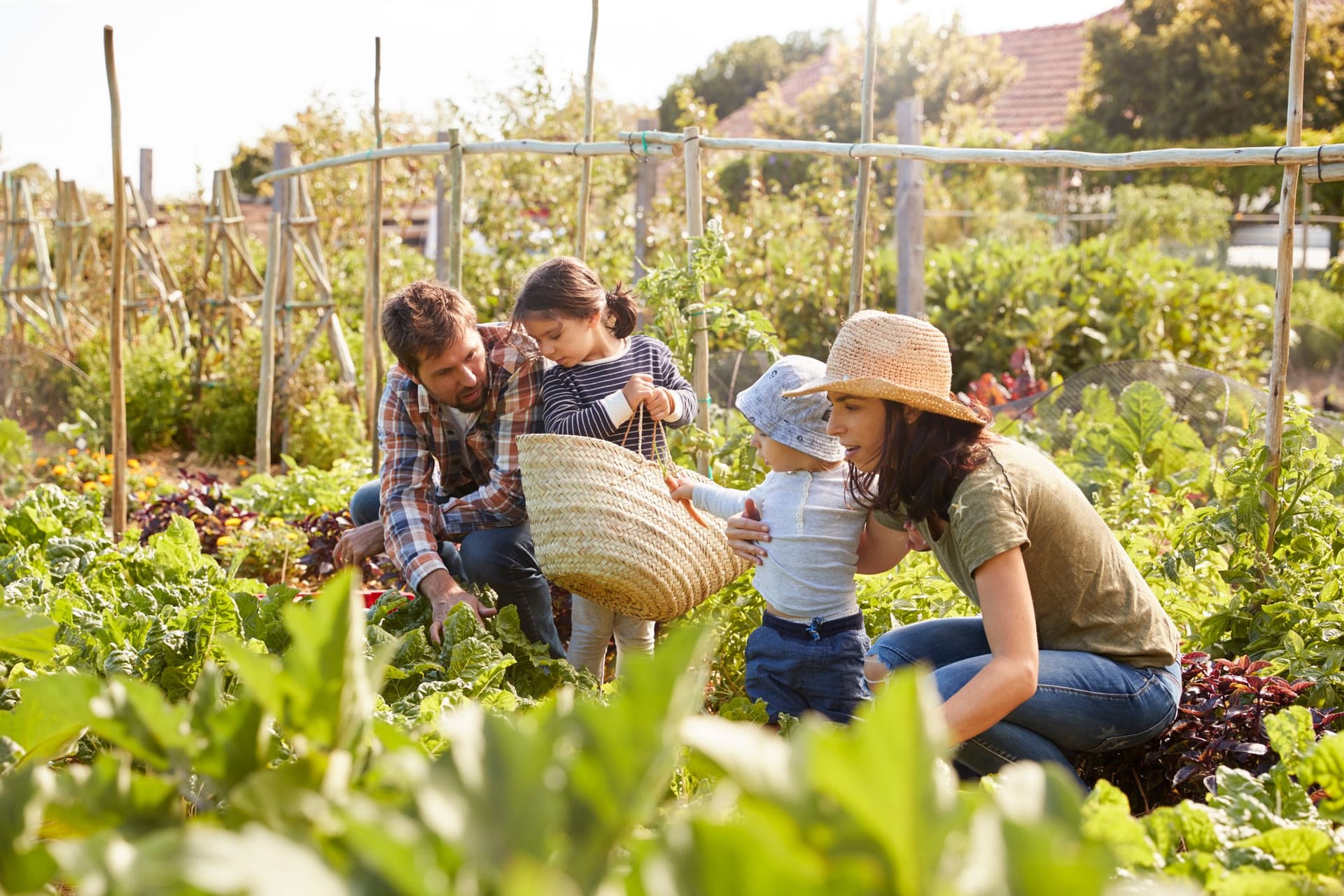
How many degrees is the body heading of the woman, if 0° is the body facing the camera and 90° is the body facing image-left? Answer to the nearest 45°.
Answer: approximately 90°

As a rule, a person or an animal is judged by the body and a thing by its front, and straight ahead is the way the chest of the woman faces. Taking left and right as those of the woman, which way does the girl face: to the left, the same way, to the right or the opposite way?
to the left

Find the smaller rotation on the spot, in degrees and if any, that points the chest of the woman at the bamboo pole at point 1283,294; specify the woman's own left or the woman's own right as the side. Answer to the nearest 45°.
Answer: approximately 135° to the woman's own right

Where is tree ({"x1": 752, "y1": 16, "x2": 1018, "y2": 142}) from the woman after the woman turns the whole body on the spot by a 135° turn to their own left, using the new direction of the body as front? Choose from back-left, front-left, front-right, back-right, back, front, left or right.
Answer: back-left

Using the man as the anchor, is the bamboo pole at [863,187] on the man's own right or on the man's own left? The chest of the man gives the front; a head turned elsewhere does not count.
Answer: on the man's own left

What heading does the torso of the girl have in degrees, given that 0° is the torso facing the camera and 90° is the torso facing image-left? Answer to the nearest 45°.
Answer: approximately 0°

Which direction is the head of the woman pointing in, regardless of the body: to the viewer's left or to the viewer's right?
to the viewer's left

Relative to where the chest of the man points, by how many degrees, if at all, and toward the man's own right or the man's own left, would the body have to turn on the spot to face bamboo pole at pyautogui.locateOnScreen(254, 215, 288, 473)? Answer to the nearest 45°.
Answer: approximately 180°

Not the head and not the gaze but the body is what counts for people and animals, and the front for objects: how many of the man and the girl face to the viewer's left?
0
